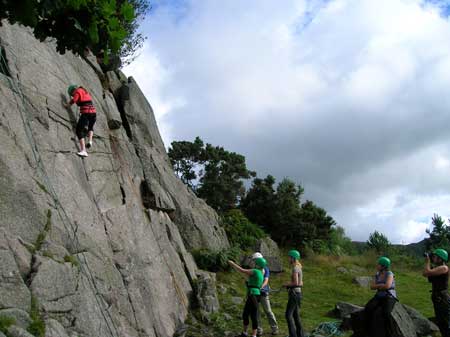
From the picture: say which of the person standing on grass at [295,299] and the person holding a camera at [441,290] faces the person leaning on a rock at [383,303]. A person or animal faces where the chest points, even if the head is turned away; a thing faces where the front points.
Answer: the person holding a camera at [441,290]

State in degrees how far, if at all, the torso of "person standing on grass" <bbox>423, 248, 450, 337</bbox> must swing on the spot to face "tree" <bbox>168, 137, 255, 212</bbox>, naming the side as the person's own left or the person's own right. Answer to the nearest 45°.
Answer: approximately 45° to the person's own right

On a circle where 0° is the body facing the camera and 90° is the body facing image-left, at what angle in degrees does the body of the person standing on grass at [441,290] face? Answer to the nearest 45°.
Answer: approximately 90°

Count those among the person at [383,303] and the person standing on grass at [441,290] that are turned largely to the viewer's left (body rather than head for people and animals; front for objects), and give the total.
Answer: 2

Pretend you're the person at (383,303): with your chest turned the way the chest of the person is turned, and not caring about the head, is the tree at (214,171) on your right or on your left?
on your right

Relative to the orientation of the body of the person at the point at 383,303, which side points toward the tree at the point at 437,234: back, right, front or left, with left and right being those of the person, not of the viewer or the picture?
right

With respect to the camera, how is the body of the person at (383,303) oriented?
to the viewer's left

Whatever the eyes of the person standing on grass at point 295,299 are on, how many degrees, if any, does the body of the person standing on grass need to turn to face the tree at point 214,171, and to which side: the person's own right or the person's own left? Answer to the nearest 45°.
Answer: approximately 90° to the person's own right

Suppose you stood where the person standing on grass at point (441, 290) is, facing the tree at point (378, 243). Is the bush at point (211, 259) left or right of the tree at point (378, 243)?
left

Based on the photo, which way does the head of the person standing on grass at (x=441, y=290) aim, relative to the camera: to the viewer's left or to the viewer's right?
to the viewer's left

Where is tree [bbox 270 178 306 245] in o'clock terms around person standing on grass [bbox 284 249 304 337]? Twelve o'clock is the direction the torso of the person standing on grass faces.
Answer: The tree is roughly at 3 o'clock from the person standing on grass.

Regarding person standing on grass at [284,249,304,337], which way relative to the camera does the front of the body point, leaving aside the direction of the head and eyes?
to the viewer's left

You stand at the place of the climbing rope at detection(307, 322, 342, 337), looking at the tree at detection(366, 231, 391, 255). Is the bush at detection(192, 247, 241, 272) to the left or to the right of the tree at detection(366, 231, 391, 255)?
left
